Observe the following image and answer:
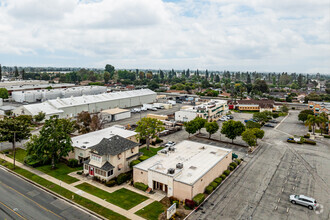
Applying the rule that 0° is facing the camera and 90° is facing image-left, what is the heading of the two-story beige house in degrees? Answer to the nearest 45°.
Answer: approximately 45°

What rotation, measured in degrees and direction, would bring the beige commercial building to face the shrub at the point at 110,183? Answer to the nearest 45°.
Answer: approximately 45° to its right

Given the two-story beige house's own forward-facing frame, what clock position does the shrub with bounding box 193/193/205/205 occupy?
The shrub is roughly at 9 o'clock from the two-story beige house.

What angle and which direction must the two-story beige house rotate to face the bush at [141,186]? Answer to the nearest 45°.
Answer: approximately 90° to its left

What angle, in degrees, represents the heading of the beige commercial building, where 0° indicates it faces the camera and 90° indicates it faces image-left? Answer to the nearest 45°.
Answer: approximately 45°

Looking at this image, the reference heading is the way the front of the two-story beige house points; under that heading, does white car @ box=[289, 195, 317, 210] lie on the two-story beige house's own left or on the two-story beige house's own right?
on the two-story beige house's own left

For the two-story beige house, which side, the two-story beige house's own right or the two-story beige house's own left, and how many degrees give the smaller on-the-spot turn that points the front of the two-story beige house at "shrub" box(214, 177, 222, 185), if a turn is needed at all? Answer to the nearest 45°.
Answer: approximately 135° to the two-story beige house's own left
